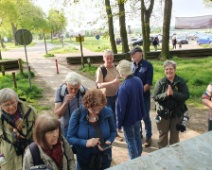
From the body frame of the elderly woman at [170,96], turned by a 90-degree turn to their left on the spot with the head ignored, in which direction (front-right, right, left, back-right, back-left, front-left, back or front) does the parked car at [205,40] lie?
left

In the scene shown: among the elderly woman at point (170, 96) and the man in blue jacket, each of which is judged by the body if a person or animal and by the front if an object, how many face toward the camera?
1

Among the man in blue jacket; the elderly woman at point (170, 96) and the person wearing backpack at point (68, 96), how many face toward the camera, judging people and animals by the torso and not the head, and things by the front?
2

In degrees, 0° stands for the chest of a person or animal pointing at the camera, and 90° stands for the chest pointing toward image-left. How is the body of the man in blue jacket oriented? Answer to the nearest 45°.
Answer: approximately 135°

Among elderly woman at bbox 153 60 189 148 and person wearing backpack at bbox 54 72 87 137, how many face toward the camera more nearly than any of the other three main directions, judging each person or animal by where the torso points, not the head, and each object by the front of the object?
2

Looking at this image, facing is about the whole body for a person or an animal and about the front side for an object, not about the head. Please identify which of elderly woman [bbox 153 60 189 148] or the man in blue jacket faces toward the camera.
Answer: the elderly woman

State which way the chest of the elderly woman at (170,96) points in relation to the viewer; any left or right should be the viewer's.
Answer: facing the viewer

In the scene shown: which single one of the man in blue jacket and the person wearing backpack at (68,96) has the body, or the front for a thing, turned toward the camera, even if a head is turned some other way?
the person wearing backpack

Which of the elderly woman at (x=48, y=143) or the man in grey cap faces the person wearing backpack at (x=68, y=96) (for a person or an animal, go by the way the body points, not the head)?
the man in grey cap

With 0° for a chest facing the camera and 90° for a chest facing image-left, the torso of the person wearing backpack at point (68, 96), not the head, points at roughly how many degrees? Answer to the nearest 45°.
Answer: approximately 0°

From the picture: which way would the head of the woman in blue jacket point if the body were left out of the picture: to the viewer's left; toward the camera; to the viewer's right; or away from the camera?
toward the camera

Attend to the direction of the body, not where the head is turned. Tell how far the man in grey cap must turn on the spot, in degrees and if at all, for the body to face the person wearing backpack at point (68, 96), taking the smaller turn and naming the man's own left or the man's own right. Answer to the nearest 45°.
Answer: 0° — they already face them
